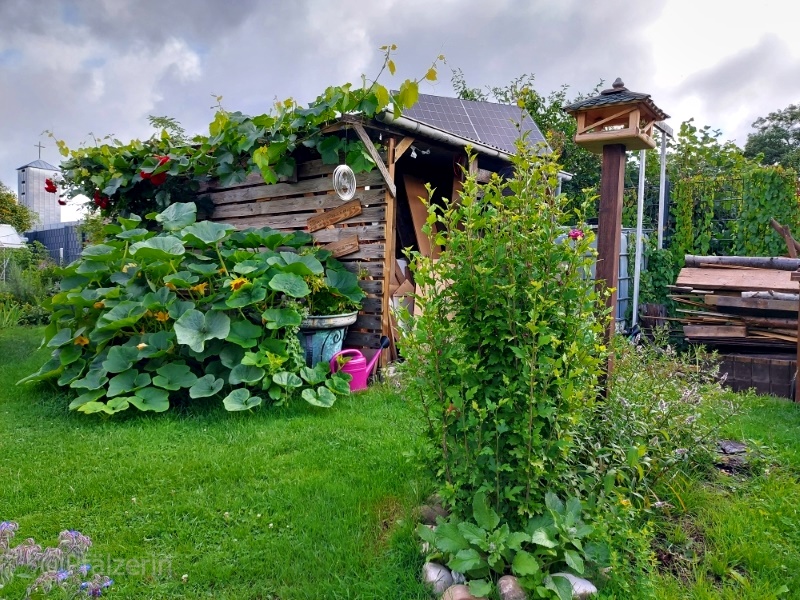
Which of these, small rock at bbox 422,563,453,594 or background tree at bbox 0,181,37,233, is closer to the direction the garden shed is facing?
the small rock

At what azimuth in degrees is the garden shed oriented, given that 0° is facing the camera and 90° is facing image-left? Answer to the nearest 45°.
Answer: approximately 315°

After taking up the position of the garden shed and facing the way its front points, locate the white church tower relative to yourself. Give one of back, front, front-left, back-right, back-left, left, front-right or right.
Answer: back

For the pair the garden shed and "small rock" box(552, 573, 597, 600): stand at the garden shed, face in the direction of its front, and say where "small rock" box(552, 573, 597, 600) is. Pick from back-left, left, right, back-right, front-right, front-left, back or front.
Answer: front-right
